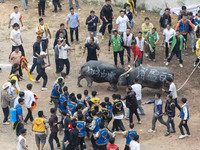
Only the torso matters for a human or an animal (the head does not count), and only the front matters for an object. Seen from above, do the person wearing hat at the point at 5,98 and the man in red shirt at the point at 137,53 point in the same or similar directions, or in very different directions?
very different directions

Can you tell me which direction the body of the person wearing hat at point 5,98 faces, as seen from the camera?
to the viewer's right

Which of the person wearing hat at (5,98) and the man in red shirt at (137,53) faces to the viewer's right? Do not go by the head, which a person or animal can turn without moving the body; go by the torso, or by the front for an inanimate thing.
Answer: the person wearing hat

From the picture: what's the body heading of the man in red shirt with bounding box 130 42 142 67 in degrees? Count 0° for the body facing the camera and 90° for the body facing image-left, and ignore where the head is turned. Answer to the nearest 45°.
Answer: approximately 45°

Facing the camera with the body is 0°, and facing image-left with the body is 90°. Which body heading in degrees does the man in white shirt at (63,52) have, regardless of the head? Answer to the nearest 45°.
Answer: approximately 315°

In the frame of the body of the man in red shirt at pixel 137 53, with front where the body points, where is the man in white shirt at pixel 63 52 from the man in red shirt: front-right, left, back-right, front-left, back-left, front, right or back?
front-right

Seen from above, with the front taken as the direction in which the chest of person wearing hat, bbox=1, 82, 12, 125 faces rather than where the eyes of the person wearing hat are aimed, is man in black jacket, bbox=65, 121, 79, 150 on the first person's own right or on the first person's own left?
on the first person's own right
